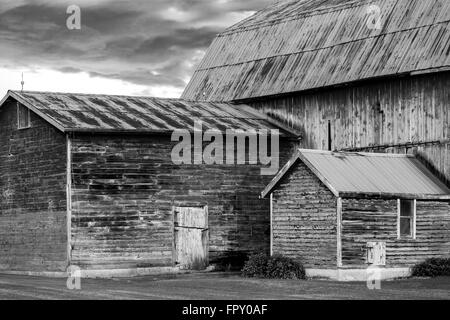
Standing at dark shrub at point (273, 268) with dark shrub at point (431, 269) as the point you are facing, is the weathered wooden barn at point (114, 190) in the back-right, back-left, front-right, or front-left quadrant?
back-left

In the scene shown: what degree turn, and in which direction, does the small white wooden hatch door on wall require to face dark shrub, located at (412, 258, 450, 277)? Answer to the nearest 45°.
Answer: approximately 135° to its left

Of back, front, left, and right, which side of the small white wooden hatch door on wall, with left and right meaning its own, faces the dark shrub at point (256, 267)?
right

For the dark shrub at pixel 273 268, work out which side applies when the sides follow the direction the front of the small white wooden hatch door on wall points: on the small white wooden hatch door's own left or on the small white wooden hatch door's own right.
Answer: on the small white wooden hatch door's own right

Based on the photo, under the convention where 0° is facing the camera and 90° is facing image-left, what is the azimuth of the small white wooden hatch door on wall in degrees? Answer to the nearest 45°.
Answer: approximately 0°

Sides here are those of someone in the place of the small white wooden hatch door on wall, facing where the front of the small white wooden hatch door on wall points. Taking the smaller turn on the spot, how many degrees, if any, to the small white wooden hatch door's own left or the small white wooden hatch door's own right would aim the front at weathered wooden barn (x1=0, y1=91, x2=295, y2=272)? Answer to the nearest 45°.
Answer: approximately 90° to the small white wooden hatch door's own right
